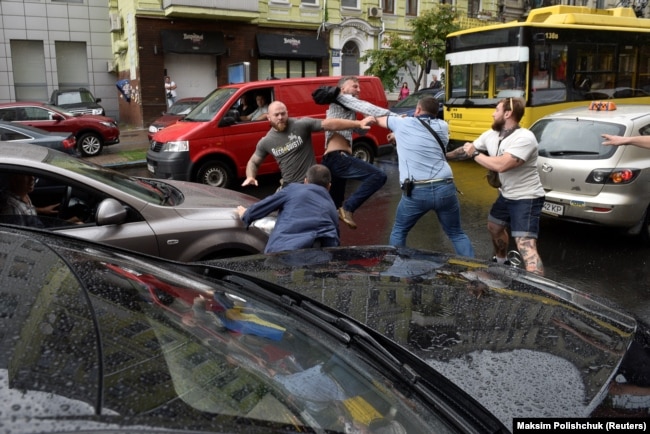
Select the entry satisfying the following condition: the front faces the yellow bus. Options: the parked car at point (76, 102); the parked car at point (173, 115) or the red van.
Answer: the parked car at point (76, 102)

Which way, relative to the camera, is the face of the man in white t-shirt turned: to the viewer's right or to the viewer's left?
to the viewer's left

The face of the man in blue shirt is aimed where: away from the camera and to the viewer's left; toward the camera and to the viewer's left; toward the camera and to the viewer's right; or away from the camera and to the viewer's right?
away from the camera and to the viewer's left

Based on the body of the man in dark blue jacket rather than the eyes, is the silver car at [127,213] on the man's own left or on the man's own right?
on the man's own left

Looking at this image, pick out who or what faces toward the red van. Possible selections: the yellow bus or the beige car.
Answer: the yellow bus

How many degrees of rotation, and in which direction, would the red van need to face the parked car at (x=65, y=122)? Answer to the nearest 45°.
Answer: approximately 90° to its right

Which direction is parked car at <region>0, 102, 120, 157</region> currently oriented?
to the viewer's right

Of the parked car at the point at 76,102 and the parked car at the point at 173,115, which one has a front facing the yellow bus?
the parked car at the point at 76,102

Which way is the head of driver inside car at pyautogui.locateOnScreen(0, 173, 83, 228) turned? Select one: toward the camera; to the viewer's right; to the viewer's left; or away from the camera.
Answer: to the viewer's right

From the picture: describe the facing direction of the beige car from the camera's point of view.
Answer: facing away from the viewer and to the right of the viewer

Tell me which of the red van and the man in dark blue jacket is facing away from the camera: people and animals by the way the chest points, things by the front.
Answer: the man in dark blue jacket

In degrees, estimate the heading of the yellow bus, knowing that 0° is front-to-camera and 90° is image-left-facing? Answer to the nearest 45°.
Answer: approximately 45°

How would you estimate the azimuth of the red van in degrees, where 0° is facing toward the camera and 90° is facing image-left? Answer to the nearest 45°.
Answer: approximately 45°
